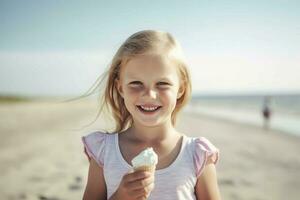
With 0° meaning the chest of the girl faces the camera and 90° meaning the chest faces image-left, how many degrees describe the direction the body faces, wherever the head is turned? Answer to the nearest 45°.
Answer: approximately 0°
